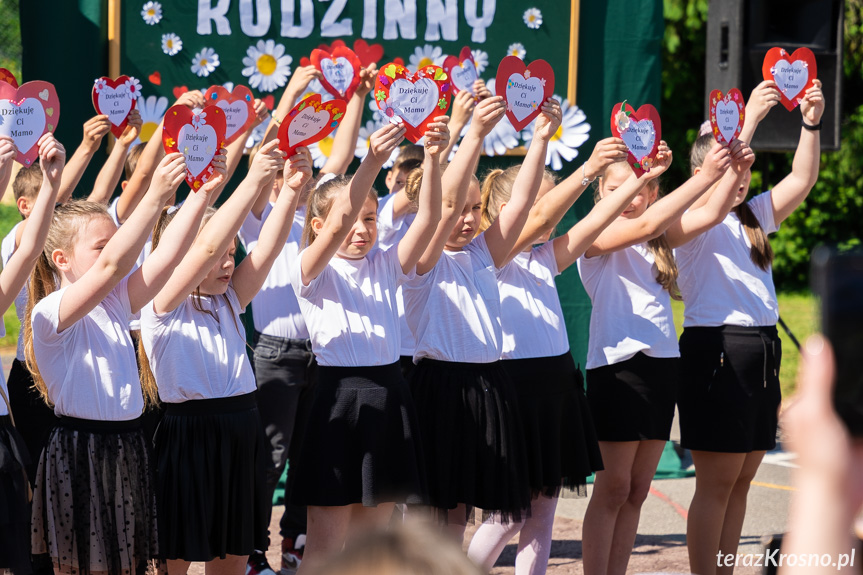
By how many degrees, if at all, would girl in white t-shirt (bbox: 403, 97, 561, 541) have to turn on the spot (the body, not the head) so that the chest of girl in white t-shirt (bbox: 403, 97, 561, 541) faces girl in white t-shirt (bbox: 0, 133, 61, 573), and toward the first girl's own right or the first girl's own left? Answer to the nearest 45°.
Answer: approximately 90° to the first girl's own right

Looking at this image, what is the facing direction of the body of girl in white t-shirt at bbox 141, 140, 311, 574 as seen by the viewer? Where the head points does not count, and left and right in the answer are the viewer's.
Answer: facing the viewer and to the right of the viewer

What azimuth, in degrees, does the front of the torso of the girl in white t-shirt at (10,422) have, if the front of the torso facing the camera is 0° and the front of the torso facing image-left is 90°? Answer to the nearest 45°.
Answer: approximately 315°

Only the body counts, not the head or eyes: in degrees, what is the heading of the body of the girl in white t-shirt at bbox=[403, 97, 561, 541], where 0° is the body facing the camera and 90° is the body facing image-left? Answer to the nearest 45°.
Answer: approximately 315°

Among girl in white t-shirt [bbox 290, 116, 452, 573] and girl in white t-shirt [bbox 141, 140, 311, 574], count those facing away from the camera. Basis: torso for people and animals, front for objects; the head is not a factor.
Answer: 0

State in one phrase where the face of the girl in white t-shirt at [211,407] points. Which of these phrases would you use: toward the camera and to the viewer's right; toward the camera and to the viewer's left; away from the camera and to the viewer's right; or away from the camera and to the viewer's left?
toward the camera and to the viewer's right

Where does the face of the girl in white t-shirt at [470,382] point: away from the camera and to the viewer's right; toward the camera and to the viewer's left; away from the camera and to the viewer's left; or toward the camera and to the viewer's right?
toward the camera and to the viewer's right
